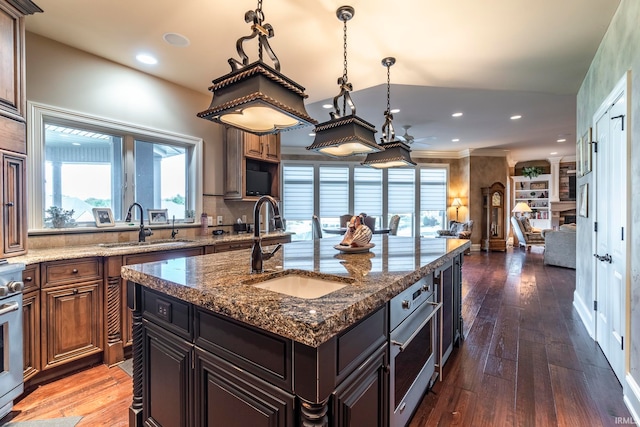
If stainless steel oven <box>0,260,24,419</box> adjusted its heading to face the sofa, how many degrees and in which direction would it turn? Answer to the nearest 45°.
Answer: approximately 45° to its left

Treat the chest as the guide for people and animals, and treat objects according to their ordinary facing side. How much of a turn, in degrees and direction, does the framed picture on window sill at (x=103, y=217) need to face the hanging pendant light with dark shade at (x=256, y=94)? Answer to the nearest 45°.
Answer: approximately 45° to its right

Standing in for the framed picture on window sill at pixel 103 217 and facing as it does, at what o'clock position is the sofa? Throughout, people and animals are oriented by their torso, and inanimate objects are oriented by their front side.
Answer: The sofa is roughly at 11 o'clock from the framed picture on window sill.

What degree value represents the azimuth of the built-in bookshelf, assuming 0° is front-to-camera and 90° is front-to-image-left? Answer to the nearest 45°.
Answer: approximately 0°

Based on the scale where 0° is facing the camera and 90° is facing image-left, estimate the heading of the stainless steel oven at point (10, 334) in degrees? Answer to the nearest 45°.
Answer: approximately 315°

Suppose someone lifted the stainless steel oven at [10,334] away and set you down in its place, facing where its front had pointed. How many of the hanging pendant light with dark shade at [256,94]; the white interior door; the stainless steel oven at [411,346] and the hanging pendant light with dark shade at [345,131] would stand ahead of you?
4
